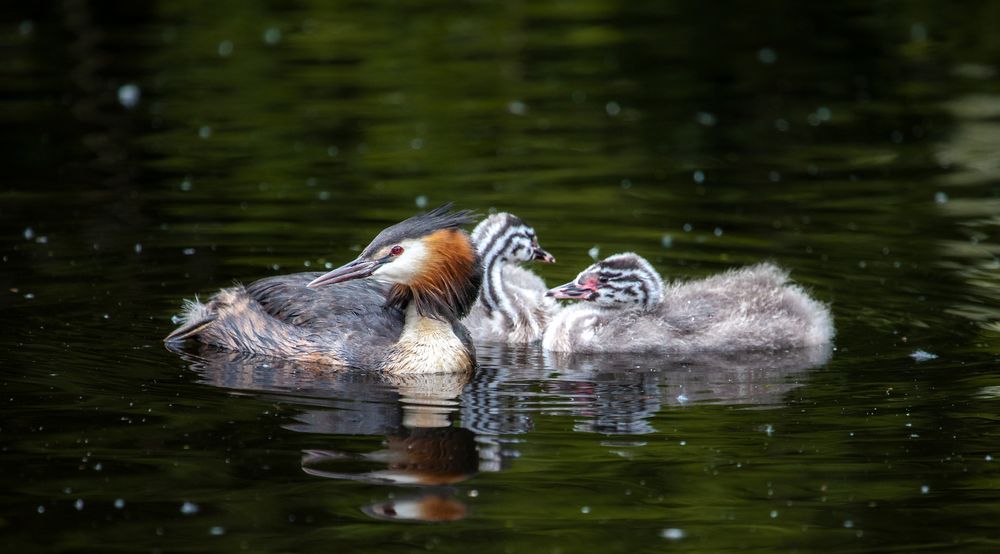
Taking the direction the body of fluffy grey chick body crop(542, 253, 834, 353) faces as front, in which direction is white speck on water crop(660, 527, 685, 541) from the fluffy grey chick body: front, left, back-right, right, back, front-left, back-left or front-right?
left

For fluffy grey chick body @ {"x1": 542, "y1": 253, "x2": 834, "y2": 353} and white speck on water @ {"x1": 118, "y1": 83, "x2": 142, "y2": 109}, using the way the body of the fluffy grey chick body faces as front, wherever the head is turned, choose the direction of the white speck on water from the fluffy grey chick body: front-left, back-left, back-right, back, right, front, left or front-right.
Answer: front-right

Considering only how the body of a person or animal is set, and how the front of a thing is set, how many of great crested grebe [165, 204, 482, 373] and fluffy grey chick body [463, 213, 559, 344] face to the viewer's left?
0

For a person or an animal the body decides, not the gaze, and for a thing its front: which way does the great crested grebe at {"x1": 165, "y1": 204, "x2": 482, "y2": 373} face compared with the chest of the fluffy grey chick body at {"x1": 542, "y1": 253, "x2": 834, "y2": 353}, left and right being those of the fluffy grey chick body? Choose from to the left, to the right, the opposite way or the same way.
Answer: the opposite way

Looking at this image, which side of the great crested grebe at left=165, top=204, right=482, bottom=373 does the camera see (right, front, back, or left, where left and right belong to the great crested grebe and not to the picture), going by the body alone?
right

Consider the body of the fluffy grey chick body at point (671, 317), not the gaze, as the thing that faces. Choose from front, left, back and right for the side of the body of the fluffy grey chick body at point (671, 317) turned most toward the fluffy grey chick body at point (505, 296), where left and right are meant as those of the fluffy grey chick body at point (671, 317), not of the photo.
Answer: front

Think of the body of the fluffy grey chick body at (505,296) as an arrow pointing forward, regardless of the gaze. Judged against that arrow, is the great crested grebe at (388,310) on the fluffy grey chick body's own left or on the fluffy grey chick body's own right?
on the fluffy grey chick body's own right

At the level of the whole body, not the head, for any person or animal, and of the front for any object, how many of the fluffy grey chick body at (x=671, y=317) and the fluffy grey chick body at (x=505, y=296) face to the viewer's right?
1

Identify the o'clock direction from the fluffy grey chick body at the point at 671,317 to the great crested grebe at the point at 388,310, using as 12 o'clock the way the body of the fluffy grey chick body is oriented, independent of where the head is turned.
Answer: The great crested grebe is roughly at 11 o'clock from the fluffy grey chick body.

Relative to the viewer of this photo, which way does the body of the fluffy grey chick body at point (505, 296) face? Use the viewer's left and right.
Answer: facing to the right of the viewer

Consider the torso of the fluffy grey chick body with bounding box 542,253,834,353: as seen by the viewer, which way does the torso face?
to the viewer's left
